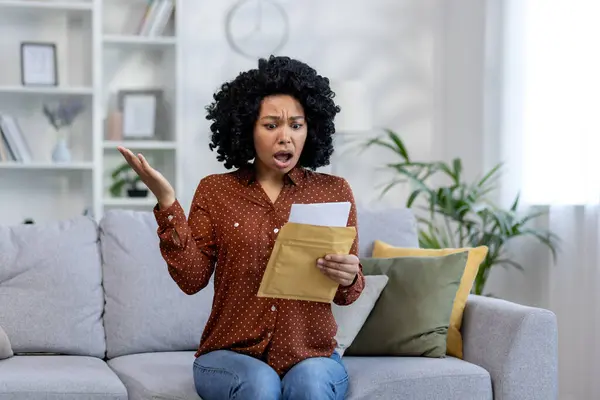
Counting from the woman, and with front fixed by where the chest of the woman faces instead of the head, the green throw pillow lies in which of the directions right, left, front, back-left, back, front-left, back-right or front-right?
back-left

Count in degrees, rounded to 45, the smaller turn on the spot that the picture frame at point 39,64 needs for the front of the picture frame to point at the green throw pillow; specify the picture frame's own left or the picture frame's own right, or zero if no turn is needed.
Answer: approximately 45° to the picture frame's own left

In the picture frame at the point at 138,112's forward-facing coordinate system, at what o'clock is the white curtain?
The white curtain is roughly at 10 o'clock from the picture frame.

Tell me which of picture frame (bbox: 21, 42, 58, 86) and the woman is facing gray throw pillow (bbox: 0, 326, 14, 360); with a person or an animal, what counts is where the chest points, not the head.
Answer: the picture frame

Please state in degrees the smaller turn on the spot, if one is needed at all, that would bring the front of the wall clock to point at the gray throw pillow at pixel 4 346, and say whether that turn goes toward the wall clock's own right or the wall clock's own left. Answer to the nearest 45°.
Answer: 0° — it already faces it

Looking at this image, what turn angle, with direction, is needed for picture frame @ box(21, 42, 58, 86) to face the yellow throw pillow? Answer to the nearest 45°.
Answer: approximately 45° to its left

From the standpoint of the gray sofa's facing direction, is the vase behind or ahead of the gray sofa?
behind

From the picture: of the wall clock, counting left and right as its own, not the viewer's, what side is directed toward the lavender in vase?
right

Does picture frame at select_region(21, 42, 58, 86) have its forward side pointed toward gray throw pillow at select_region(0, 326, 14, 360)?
yes
